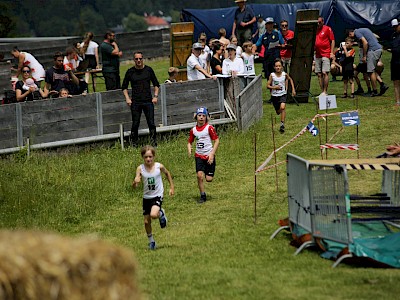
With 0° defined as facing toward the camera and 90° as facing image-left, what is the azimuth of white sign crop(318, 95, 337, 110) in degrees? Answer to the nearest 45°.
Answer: approximately 0°

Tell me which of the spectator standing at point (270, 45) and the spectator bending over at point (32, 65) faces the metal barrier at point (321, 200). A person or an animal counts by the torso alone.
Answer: the spectator standing at point (270, 45)

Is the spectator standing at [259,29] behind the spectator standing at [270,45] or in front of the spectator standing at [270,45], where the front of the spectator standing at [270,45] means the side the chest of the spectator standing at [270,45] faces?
behind

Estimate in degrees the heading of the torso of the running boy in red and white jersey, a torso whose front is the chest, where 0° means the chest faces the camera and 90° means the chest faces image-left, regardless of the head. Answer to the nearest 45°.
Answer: approximately 0°

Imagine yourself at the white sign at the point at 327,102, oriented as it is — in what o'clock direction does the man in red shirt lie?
The man in red shirt is roughly at 6 o'clock from the white sign.
